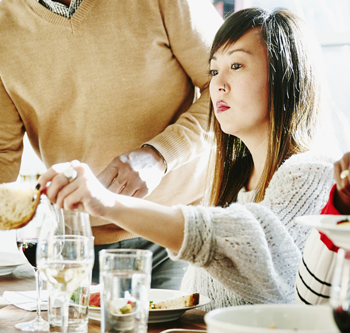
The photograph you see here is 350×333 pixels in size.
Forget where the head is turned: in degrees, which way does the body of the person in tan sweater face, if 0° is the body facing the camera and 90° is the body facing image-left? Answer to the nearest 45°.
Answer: approximately 0°

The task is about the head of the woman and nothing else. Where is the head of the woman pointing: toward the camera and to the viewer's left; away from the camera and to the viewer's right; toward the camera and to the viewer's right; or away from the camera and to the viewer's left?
toward the camera and to the viewer's left

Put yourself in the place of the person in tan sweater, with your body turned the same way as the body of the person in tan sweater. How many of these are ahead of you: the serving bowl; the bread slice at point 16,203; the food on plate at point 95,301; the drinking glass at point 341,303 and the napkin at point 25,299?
5

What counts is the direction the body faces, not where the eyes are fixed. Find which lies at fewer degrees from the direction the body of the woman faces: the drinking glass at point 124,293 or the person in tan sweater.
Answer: the drinking glass

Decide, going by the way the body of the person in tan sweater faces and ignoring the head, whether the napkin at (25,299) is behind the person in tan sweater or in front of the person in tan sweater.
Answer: in front

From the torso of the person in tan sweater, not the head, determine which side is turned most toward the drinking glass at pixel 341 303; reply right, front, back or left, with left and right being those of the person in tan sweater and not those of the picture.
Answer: front

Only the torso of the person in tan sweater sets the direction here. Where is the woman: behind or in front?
in front

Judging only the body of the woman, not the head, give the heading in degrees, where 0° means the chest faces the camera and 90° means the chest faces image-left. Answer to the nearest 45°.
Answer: approximately 45°

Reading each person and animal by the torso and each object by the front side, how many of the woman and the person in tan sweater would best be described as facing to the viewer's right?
0

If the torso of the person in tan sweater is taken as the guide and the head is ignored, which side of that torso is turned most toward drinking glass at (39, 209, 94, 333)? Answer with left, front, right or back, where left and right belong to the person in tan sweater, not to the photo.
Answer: front
